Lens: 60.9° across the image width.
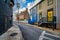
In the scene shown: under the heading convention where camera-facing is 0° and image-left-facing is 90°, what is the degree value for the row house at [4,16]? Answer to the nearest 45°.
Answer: approximately 270°
